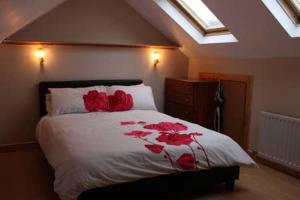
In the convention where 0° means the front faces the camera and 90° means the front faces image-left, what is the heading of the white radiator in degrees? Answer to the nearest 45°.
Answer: approximately 45°

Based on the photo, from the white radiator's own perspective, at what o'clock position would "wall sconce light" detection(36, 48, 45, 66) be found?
The wall sconce light is roughly at 1 o'clock from the white radiator.

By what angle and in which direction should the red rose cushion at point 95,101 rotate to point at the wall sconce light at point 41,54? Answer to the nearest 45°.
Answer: approximately 90° to its right

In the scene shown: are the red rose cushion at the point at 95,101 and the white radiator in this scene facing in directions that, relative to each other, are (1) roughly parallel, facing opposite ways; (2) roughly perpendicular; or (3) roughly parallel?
roughly perpendicular

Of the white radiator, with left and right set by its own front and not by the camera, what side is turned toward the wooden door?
right
